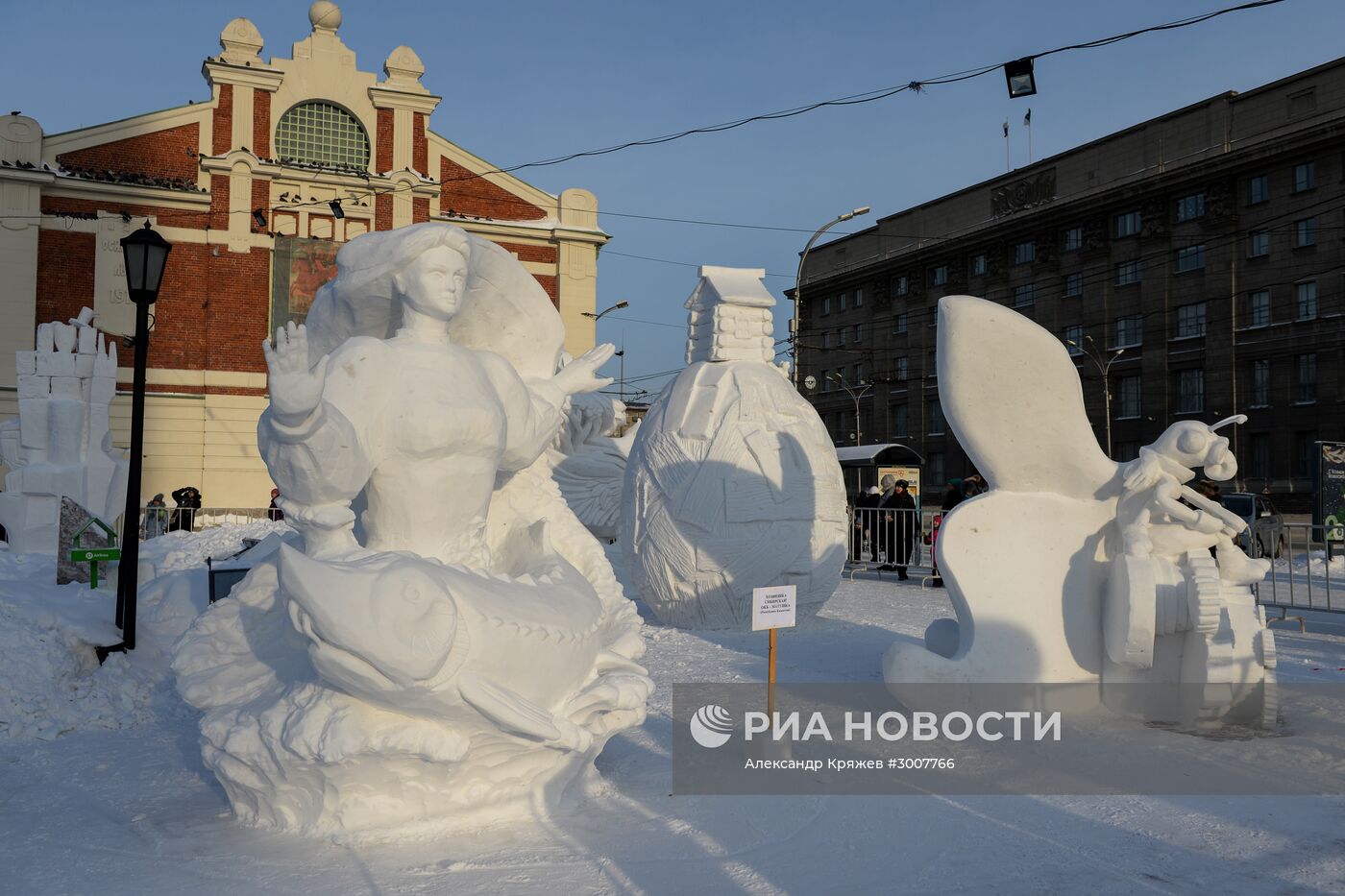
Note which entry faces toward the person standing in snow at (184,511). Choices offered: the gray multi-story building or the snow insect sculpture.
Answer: the gray multi-story building

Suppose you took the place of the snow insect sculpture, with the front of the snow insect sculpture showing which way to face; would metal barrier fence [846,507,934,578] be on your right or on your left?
on your left

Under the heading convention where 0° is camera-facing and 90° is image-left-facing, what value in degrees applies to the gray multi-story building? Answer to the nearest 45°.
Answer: approximately 45°

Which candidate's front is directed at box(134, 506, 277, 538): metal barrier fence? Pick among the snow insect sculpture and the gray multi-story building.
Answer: the gray multi-story building

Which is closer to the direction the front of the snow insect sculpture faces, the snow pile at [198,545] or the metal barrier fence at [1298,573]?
the metal barrier fence

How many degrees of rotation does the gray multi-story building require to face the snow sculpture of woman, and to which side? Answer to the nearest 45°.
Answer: approximately 45° to its left

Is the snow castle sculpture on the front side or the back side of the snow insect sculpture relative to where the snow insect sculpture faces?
on the back side

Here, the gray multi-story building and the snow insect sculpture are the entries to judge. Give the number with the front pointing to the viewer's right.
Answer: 1

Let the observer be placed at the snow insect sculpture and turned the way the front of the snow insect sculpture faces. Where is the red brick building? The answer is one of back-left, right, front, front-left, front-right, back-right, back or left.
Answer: back-left

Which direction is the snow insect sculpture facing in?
to the viewer's right
